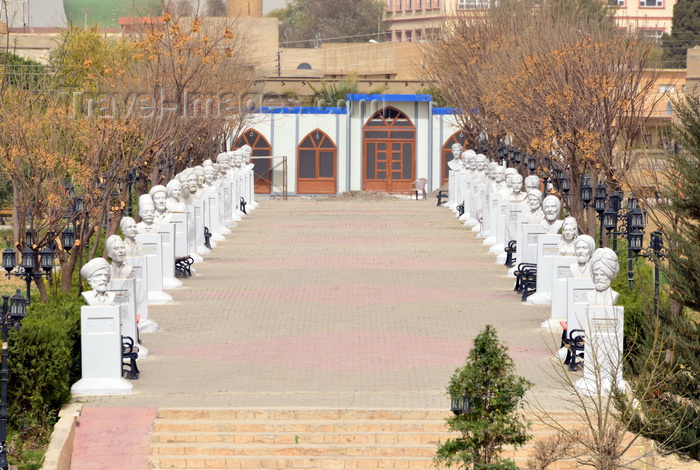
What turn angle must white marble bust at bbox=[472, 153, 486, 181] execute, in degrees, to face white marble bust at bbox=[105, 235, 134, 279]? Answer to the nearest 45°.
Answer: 0° — it already faces it

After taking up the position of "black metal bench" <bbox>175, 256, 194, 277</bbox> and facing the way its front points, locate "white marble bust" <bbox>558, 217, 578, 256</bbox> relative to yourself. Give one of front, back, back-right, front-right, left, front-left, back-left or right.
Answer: front-right

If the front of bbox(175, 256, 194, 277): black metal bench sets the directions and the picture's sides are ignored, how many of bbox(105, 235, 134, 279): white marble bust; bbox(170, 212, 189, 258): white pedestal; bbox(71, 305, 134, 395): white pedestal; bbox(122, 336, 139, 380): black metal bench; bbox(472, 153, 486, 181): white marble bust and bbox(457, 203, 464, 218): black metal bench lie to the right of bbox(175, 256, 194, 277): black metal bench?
3

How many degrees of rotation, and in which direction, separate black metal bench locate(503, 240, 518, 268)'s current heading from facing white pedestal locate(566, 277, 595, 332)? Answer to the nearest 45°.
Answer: approximately 90° to its left

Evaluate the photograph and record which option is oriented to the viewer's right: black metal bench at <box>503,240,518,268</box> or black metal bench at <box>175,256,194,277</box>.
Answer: black metal bench at <box>175,256,194,277</box>

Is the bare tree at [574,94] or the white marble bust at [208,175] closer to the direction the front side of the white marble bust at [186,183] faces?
the bare tree

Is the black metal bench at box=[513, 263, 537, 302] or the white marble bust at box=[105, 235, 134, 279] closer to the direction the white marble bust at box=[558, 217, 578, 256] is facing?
the white marble bust
